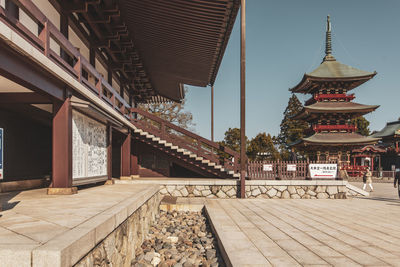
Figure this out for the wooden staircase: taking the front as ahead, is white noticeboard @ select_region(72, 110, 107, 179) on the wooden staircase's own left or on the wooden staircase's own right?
on the wooden staircase's own right

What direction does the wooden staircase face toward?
to the viewer's right

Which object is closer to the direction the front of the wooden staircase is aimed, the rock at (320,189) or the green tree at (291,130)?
the rock

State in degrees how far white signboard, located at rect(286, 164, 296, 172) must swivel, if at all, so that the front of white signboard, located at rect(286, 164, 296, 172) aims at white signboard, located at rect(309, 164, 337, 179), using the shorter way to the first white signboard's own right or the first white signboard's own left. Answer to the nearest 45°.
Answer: approximately 90° to the first white signboard's own left

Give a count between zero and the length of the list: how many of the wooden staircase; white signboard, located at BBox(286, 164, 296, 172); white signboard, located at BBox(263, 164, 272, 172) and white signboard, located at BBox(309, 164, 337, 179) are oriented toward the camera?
3

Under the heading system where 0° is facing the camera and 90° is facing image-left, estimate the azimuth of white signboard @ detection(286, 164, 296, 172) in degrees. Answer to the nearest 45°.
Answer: approximately 0°

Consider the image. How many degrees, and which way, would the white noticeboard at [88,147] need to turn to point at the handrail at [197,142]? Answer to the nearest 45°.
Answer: approximately 90° to its left

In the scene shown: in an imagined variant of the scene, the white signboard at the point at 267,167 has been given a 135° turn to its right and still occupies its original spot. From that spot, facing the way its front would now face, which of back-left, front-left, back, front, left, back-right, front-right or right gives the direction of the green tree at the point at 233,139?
front-right

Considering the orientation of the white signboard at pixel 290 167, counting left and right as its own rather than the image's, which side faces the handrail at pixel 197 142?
right

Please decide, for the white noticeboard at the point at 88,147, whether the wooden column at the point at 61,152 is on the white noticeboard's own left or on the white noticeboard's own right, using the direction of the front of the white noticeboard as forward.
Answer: on the white noticeboard's own right

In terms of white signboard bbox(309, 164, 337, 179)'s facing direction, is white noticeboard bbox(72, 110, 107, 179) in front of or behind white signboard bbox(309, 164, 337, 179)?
in front

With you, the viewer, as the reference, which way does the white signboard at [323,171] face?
facing the viewer
